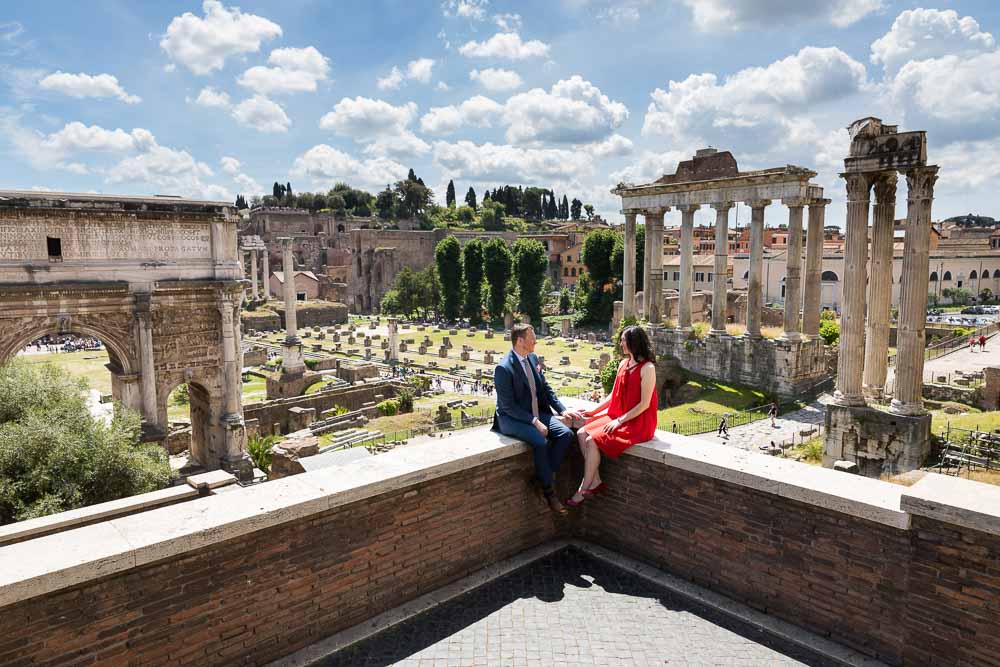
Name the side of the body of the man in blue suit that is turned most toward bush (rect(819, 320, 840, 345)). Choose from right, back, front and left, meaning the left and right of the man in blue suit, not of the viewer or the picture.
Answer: left

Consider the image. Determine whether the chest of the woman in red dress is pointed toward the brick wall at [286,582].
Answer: yes

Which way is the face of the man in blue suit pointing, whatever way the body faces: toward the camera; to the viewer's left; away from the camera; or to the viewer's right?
to the viewer's right

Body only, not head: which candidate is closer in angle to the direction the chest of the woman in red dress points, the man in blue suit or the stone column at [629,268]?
the man in blue suit

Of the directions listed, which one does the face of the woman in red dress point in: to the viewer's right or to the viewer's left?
to the viewer's left

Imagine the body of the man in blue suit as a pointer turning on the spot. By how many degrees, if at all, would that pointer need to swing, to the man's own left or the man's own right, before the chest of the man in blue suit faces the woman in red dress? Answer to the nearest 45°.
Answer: approximately 45° to the man's own left

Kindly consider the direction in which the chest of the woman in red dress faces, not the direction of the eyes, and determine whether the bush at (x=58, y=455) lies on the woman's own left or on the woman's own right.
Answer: on the woman's own right

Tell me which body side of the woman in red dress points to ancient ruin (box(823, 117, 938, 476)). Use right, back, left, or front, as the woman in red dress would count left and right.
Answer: back

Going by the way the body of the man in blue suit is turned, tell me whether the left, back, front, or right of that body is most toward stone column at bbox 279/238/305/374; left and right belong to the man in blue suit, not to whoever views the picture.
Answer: back

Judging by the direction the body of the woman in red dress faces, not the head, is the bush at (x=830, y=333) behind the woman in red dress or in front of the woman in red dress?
behind

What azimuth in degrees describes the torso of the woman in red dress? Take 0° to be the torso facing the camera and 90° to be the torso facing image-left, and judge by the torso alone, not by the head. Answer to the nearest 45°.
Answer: approximately 45°

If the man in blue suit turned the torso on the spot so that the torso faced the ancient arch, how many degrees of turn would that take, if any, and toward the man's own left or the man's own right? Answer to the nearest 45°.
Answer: approximately 180°

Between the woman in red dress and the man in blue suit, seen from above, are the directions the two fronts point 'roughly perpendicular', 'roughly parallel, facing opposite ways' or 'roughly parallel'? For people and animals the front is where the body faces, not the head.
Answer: roughly perpendicular

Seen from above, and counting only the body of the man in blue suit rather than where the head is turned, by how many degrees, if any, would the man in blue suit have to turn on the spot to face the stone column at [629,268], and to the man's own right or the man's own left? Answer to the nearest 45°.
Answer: approximately 135° to the man's own left

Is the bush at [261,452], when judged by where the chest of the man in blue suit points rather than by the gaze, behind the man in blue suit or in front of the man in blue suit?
behind

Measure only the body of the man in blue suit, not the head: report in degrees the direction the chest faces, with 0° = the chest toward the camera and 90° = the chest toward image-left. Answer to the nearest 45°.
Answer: approximately 315°
